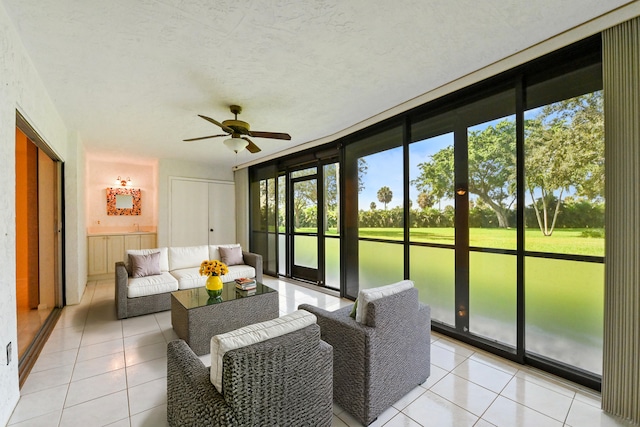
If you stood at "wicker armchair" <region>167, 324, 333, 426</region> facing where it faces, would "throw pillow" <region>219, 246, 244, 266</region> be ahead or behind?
ahead

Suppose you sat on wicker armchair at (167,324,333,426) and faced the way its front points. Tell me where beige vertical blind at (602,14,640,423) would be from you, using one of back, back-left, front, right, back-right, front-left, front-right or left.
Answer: back-right

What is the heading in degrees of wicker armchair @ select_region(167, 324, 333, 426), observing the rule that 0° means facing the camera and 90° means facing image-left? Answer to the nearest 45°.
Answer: approximately 135°

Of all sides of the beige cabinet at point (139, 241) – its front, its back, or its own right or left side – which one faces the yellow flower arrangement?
front

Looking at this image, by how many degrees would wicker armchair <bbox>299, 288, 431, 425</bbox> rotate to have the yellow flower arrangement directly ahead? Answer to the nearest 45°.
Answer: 0° — it already faces it

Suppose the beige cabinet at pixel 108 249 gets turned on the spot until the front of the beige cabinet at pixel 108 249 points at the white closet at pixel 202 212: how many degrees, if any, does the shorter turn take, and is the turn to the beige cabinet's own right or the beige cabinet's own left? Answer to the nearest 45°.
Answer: approximately 90° to the beige cabinet's own left

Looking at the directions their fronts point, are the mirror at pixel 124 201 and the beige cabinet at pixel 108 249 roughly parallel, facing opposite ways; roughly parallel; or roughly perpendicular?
roughly parallel

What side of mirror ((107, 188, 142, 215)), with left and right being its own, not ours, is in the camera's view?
front

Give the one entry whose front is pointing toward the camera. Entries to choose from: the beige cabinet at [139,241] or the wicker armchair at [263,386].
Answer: the beige cabinet

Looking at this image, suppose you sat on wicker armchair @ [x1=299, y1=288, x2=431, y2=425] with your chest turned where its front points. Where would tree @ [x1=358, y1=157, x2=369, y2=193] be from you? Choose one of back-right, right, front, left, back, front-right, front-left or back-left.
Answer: front-right

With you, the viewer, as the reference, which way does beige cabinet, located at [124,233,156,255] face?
facing the viewer

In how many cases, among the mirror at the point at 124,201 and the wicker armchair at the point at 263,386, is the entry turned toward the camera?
1

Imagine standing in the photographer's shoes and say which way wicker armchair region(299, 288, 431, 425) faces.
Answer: facing away from the viewer and to the left of the viewer

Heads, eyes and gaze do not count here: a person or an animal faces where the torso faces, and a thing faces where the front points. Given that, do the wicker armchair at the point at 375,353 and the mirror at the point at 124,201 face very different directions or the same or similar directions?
very different directions
